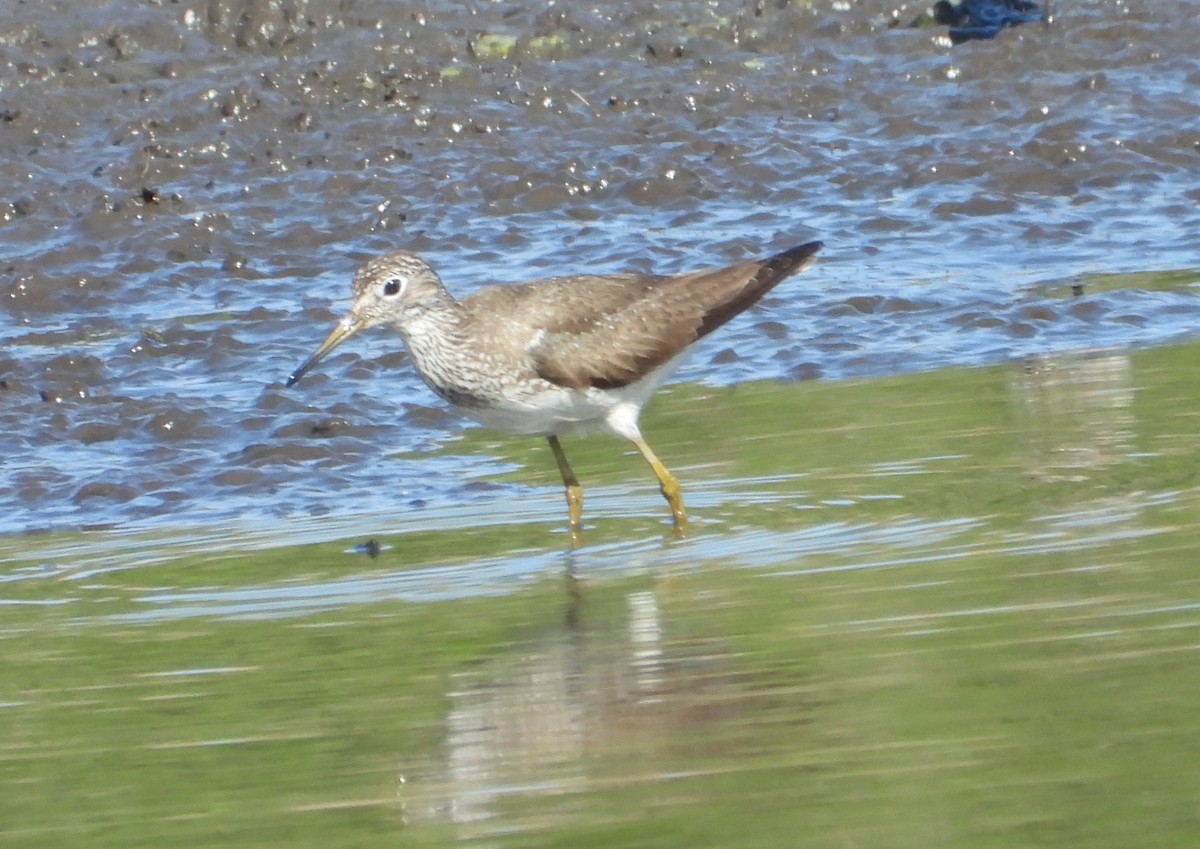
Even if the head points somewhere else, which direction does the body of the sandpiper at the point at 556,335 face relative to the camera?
to the viewer's left
